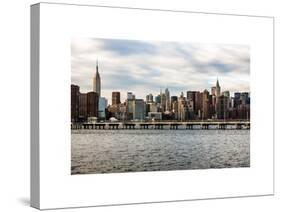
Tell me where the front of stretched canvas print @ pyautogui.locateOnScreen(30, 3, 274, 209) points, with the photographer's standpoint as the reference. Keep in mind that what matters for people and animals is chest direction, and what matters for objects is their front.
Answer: facing the viewer and to the right of the viewer
